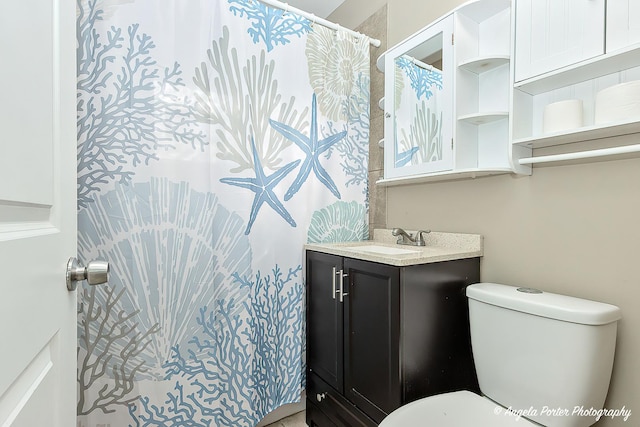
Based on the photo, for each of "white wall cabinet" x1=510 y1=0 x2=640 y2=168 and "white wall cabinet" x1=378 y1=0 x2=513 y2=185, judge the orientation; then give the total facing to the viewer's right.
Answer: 0

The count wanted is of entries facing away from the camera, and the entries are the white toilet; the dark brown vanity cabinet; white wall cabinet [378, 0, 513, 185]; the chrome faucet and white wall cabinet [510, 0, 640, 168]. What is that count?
0

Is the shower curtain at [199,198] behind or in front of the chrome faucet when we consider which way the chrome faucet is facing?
in front

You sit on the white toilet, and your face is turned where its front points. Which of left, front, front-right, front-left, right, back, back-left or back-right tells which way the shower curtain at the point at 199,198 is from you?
front-right

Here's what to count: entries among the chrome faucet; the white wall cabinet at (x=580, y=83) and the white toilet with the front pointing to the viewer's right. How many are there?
0

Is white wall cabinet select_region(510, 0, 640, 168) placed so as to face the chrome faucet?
no

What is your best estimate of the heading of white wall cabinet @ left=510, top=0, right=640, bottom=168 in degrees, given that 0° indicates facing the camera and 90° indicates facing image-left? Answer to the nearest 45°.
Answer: approximately 45°

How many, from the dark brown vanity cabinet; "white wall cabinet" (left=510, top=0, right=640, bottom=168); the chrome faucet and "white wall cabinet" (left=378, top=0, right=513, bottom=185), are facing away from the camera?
0

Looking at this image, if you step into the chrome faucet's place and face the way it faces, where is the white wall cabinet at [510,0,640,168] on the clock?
The white wall cabinet is roughly at 9 o'clock from the chrome faucet.

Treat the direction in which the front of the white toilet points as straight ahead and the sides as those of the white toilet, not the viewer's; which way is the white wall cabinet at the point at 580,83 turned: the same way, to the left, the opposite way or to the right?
the same way

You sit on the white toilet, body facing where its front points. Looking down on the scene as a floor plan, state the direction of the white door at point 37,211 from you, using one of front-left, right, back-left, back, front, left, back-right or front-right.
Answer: front

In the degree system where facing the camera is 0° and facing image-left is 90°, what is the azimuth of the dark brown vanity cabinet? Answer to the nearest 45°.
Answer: approximately 45°

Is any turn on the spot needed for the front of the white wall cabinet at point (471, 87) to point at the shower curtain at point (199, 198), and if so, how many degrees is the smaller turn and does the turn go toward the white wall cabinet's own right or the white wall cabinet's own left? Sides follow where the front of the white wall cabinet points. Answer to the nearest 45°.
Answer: approximately 45° to the white wall cabinet's own right

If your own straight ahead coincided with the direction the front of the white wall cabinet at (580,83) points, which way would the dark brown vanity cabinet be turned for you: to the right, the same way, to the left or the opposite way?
the same way

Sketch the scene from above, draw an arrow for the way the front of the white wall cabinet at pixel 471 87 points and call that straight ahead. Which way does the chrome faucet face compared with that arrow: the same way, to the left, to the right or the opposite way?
the same way

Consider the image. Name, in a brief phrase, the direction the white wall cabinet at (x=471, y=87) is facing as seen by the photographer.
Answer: facing the viewer and to the left of the viewer

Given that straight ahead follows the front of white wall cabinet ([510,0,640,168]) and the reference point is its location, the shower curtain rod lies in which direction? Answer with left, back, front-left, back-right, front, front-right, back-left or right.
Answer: front-right
